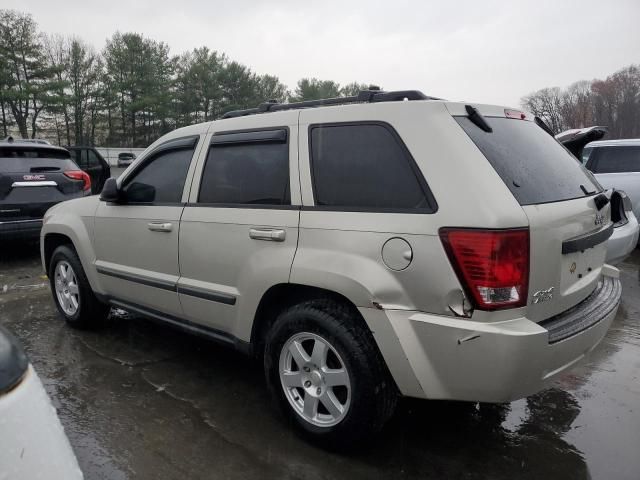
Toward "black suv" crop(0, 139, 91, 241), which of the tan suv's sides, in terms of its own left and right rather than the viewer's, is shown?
front

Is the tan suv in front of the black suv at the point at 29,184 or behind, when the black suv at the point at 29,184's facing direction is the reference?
behind

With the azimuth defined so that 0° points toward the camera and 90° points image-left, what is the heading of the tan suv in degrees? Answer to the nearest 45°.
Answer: approximately 135°

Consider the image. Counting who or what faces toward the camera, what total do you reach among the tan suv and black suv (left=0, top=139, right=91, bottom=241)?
0

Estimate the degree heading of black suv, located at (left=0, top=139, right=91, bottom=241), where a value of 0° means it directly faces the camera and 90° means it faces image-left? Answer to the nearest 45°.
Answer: approximately 180°
